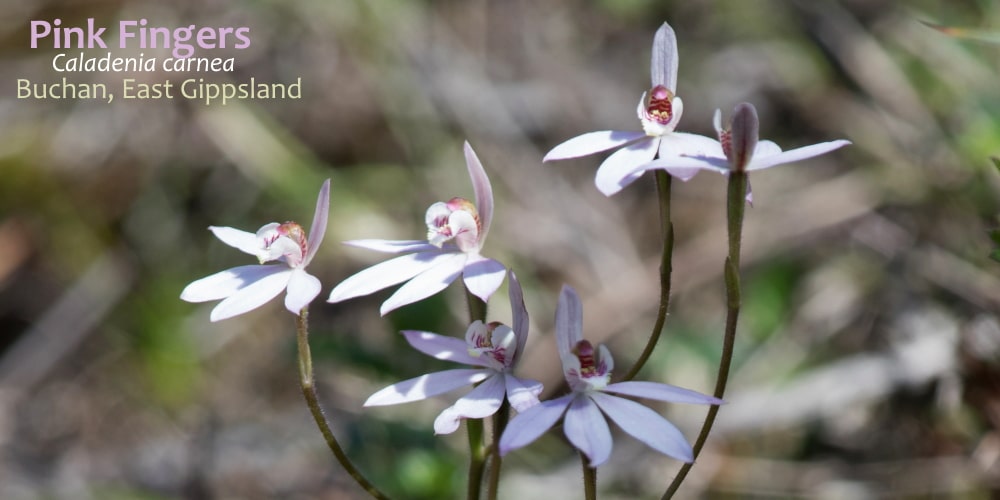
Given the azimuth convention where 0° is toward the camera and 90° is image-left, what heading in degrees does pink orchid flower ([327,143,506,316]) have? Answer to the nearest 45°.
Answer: approximately 45°

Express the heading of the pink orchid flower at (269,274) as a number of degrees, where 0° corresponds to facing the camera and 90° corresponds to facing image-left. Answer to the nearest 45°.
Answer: approximately 45°
